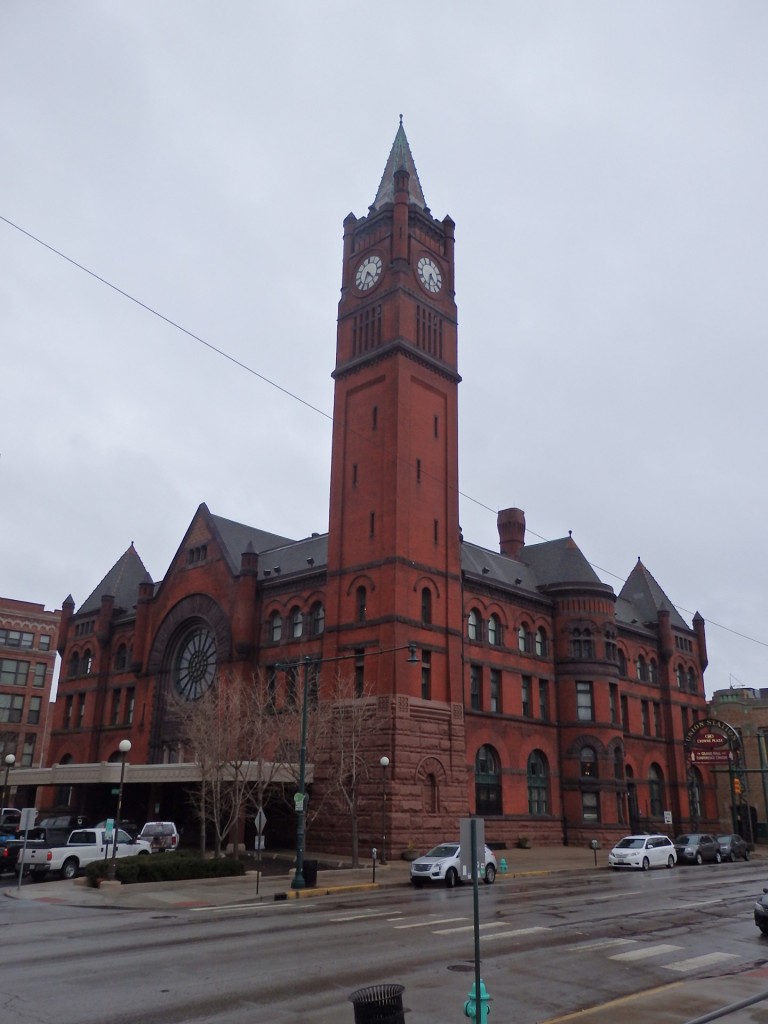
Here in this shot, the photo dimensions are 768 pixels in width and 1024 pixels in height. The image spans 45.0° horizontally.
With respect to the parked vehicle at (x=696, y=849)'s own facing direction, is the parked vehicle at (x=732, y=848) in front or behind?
behind

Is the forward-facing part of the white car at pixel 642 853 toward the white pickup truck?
yes

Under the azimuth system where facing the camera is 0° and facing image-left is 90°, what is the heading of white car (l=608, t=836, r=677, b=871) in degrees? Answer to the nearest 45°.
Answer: approximately 45°

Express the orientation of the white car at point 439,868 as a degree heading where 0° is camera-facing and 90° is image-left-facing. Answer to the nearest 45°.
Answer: approximately 45°

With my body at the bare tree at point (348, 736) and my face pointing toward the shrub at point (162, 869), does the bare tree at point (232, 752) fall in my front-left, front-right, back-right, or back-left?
front-right

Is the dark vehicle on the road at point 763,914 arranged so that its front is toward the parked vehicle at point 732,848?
no

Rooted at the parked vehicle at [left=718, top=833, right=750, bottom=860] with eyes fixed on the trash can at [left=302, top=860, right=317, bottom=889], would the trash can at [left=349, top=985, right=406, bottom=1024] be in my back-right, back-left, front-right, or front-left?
front-left

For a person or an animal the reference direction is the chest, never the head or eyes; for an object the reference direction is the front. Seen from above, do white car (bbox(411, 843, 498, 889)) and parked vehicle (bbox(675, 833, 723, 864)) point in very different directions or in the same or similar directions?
same or similar directions

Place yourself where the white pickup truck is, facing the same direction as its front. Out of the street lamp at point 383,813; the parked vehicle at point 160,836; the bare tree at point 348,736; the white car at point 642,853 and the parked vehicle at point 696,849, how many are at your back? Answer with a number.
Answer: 0

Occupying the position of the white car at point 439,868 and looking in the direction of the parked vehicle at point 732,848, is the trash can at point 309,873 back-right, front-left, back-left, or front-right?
back-left

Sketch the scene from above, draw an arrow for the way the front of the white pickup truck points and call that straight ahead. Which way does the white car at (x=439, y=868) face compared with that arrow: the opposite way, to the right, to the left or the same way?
the opposite way

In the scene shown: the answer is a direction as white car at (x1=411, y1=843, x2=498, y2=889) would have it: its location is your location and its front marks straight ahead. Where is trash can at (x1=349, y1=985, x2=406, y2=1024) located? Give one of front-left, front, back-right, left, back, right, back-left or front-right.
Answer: front-left

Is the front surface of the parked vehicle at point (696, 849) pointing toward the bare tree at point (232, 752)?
yes

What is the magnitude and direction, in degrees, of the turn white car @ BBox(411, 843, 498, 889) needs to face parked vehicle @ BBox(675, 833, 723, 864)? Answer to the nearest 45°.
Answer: approximately 180°

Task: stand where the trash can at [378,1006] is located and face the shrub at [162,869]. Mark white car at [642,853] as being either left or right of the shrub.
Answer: right
